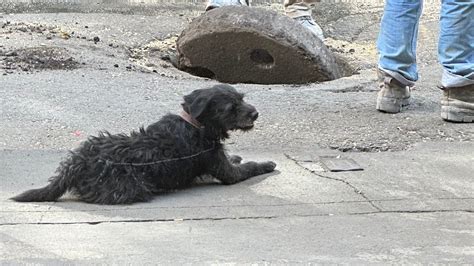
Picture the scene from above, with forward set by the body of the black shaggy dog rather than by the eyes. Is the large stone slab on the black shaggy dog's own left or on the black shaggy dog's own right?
on the black shaggy dog's own left

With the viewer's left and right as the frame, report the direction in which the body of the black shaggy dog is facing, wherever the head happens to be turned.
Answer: facing to the right of the viewer
